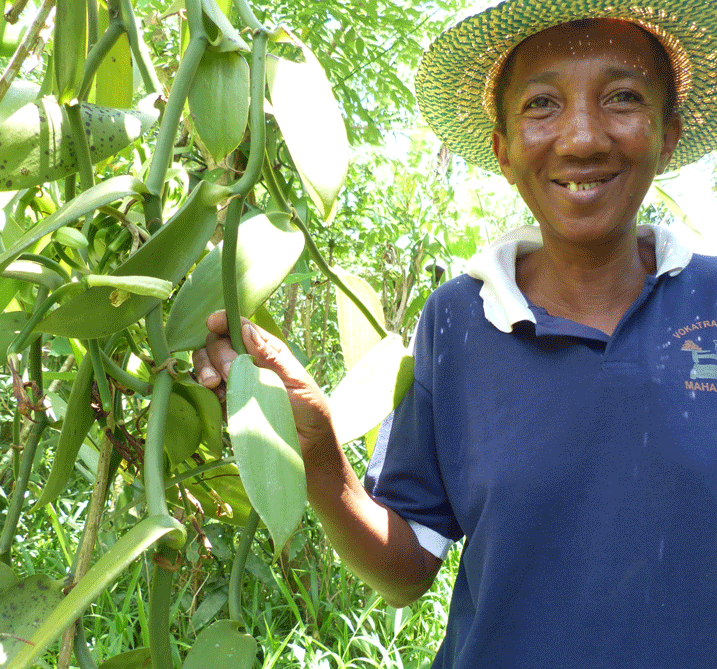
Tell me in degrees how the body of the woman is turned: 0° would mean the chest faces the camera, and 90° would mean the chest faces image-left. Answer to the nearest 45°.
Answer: approximately 0°
